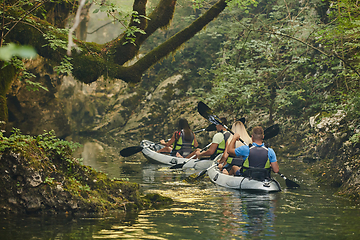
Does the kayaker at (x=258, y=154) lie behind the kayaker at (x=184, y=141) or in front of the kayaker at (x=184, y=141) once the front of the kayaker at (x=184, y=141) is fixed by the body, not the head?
behind

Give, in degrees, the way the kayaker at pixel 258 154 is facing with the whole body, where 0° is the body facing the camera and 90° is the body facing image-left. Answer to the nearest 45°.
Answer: approximately 135°

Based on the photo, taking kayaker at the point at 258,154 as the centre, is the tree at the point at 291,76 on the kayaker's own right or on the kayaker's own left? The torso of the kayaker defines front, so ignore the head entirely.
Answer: on the kayaker's own right

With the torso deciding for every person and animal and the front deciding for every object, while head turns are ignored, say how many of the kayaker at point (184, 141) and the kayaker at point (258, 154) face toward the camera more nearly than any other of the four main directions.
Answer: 0

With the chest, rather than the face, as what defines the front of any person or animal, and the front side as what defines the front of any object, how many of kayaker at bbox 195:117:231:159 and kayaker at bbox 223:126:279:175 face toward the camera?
0

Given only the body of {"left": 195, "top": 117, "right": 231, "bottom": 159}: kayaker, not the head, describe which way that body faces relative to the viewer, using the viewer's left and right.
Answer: facing away from the viewer and to the left of the viewer

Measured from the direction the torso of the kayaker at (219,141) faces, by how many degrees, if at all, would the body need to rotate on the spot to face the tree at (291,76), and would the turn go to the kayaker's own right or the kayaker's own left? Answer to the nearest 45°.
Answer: approximately 90° to the kayaker's own right

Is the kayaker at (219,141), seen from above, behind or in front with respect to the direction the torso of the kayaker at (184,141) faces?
behind

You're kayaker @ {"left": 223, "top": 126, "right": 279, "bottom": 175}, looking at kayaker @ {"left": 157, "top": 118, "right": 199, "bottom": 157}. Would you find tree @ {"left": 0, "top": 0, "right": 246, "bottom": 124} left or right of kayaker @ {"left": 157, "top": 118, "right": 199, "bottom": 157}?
left
